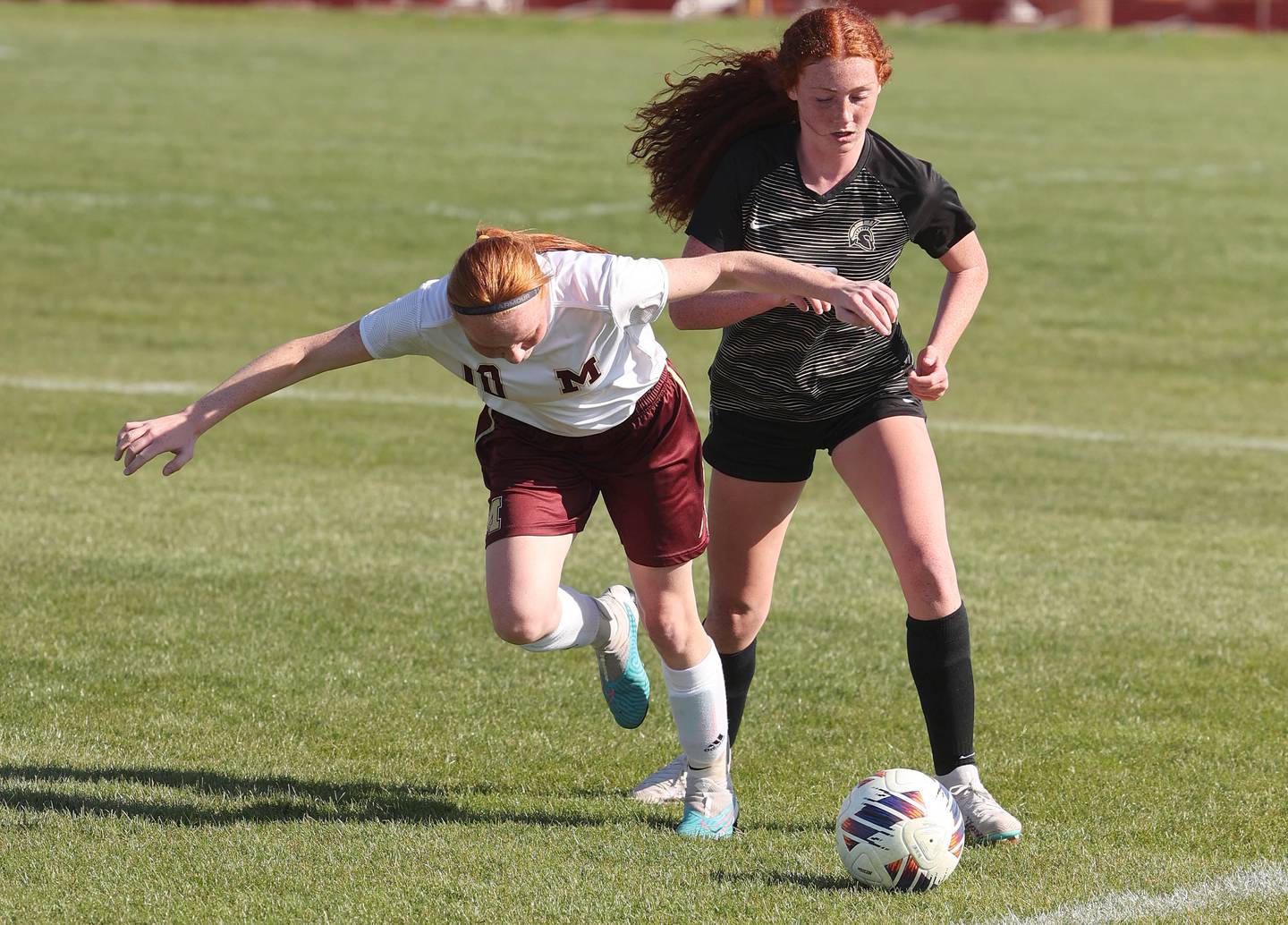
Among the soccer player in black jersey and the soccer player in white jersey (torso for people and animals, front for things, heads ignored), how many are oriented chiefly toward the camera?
2

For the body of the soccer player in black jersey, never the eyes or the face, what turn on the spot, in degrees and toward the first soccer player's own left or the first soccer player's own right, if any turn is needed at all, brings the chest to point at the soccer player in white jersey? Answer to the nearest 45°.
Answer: approximately 45° to the first soccer player's own right

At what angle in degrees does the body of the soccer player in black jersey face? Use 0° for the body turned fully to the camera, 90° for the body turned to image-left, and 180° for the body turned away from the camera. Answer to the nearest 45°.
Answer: approximately 0°

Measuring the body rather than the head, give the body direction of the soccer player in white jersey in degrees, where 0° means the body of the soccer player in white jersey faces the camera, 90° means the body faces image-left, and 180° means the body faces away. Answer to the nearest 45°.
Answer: approximately 0°

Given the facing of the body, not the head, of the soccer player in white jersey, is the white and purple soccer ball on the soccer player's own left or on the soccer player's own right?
on the soccer player's own left

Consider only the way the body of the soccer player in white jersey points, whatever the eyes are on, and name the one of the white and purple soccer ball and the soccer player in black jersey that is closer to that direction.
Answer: the white and purple soccer ball

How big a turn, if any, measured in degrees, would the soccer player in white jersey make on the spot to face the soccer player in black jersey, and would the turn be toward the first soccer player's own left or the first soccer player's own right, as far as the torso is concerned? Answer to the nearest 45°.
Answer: approximately 90° to the first soccer player's own left
